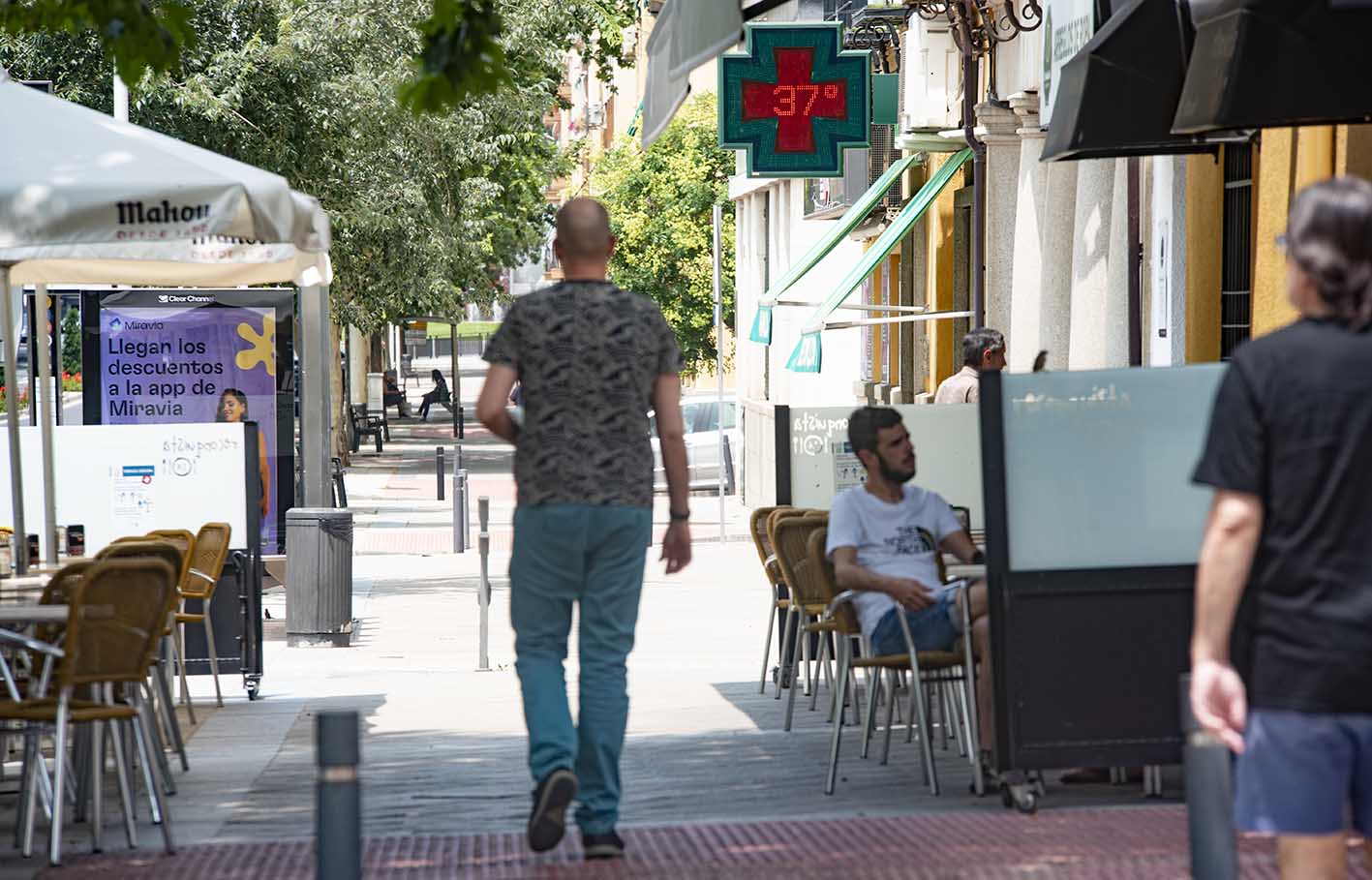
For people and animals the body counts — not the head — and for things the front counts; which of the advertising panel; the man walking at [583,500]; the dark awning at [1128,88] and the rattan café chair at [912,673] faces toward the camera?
the advertising panel

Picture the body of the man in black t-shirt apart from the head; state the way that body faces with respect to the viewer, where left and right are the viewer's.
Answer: facing away from the viewer and to the left of the viewer

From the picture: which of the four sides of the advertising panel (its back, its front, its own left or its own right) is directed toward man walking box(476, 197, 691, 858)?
front

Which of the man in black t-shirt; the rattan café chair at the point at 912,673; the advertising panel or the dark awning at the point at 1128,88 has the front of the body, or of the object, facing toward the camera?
the advertising panel

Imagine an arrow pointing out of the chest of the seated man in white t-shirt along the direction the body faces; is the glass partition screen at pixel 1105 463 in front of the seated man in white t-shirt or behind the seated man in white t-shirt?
in front

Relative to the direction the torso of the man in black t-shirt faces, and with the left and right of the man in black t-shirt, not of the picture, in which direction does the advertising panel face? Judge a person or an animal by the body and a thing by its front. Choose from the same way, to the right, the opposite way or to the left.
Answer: the opposite way

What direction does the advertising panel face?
toward the camera

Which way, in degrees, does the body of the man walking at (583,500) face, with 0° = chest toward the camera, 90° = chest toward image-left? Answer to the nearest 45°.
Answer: approximately 180°

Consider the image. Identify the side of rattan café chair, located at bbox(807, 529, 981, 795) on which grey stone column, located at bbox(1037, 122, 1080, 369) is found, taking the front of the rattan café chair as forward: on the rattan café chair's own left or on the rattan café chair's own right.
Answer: on the rattan café chair's own left

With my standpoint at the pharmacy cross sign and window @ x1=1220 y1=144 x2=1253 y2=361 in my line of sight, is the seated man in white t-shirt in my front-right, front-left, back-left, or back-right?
front-right

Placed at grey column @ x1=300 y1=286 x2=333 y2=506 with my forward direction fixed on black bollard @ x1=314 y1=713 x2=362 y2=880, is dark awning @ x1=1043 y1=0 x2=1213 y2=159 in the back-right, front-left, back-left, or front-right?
front-left

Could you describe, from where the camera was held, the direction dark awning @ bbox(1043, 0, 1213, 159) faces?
facing to the left of the viewer

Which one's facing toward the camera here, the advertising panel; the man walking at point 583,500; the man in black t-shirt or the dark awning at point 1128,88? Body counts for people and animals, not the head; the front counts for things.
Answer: the advertising panel

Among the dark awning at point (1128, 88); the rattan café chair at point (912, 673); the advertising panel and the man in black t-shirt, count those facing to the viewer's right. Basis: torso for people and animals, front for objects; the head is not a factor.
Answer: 1

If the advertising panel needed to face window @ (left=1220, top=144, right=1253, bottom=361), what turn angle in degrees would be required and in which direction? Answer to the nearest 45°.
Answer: approximately 45° to its left

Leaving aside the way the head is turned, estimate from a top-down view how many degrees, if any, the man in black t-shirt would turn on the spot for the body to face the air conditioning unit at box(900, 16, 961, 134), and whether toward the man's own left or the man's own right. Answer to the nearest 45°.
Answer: approximately 45° to the man's own right
